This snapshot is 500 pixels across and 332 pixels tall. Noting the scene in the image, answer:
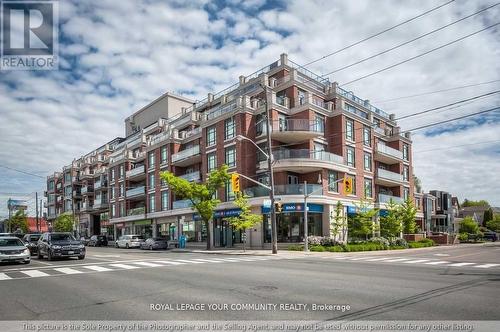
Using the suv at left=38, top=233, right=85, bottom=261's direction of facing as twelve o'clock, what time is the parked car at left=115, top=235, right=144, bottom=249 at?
The parked car is roughly at 8 o'clock from the suv.

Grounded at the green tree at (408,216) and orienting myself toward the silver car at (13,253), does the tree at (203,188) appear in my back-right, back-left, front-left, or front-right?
front-right

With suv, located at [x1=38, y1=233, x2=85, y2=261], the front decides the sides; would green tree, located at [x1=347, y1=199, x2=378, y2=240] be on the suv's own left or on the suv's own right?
on the suv's own left

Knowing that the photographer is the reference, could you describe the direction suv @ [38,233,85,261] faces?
facing the viewer and to the right of the viewer

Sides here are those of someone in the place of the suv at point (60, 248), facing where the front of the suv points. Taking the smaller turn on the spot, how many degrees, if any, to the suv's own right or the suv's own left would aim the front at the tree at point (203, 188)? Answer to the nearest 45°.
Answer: approximately 90° to the suv's own left

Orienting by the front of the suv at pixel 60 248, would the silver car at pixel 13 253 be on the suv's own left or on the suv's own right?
on the suv's own right

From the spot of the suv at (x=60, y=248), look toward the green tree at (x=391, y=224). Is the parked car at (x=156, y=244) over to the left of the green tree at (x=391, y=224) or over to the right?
left
